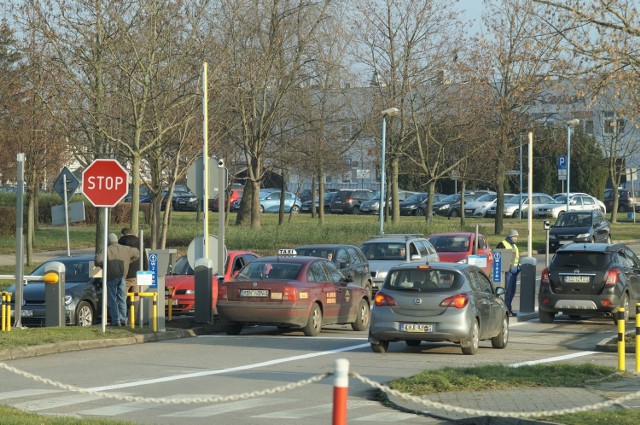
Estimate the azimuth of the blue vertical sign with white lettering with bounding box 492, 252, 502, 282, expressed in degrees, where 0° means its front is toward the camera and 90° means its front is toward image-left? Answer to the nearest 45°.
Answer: approximately 0°

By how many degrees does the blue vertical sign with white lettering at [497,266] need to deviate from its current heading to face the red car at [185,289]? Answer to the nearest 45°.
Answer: approximately 45° to its right

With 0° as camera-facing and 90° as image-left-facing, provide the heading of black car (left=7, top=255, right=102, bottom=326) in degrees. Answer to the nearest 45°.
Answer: approximately 45°

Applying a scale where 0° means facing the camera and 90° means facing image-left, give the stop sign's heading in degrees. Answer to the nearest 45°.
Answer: approximately 0°

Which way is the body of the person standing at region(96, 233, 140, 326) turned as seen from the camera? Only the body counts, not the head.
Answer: away from the camera

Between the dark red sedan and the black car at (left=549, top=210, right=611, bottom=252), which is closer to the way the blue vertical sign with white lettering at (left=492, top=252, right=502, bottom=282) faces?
the dark red sedan

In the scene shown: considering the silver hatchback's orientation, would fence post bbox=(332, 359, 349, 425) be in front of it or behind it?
behind
